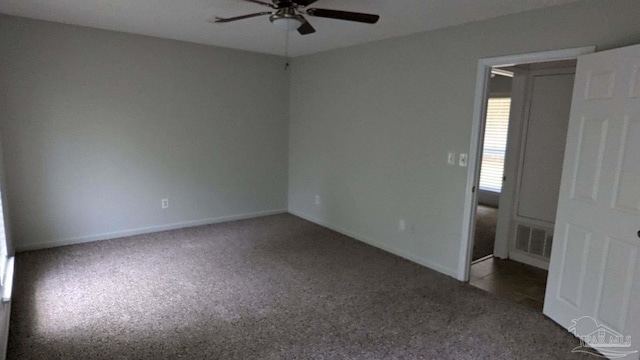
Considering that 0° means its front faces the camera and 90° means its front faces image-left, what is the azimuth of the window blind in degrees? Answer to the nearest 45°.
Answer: approximately 0°

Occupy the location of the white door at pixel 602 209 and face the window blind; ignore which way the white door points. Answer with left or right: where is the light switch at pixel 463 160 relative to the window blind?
left

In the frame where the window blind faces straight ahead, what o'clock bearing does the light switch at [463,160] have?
The light switch is roughly at 12 o'clock from the window blind.

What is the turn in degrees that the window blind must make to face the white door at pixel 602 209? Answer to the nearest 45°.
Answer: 0° — it already faces it

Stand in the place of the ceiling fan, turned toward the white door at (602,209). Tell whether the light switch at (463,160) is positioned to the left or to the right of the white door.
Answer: left

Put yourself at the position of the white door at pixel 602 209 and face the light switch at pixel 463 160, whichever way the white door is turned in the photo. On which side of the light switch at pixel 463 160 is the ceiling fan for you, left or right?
left

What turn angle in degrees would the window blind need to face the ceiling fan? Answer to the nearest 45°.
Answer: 0° — it already faces it

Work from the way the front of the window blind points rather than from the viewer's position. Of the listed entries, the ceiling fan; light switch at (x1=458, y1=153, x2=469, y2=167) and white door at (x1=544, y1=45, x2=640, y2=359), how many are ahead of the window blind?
3
